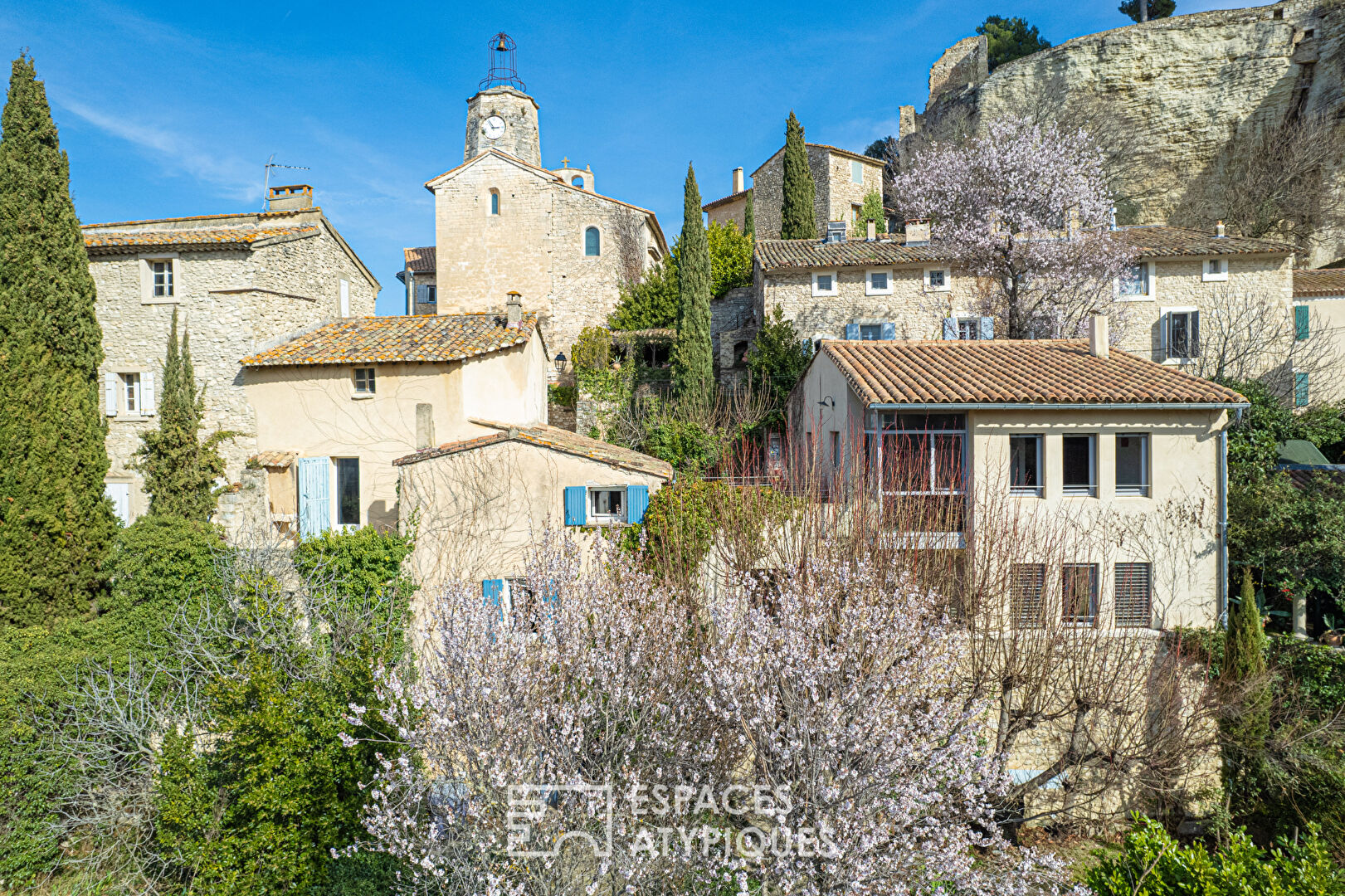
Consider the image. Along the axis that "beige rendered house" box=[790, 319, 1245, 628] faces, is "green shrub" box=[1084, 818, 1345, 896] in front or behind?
in front

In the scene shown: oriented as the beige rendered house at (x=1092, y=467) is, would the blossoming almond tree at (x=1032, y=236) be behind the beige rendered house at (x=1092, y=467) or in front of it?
behind

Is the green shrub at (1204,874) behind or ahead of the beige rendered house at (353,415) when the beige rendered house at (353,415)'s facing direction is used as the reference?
ahead

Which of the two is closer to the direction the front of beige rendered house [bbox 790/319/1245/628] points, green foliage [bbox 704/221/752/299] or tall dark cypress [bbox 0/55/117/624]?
the tall dark cypress

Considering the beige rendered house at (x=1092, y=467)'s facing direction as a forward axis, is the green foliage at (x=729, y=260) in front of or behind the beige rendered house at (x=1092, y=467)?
behind

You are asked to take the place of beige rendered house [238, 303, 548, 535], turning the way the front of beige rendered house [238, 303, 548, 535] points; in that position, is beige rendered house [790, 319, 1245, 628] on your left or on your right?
on your left

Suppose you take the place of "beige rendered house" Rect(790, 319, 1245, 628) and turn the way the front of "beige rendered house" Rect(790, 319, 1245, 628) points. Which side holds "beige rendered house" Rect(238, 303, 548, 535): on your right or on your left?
on your right

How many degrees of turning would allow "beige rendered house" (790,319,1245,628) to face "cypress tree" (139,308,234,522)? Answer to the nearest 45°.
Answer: approximately 90° to its right

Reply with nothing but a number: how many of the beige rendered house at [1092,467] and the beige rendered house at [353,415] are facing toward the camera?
2
